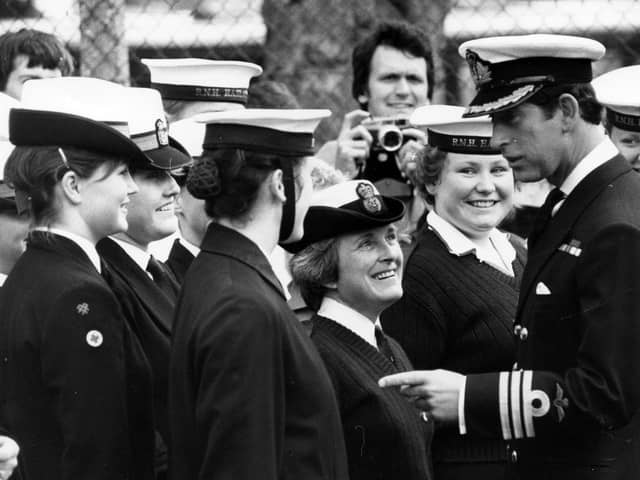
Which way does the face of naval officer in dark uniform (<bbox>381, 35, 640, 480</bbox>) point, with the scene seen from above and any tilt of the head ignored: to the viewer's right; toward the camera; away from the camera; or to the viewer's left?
to the viewer's left

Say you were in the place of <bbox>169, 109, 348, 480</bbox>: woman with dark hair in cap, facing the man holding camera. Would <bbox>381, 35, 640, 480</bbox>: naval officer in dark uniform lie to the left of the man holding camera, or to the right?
right

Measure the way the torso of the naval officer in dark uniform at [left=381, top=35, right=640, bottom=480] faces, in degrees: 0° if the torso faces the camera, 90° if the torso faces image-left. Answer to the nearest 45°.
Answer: approximately 90°

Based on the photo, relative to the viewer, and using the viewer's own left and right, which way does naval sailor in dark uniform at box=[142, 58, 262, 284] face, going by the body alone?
facing the viewer and to the right of the viewer

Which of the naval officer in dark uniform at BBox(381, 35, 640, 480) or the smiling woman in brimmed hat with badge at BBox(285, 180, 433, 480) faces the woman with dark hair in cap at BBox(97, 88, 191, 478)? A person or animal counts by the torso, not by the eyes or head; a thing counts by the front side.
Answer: the naval officer in dark uniform

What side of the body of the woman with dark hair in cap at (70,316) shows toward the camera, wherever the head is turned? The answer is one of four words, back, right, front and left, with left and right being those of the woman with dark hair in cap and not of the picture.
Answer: right

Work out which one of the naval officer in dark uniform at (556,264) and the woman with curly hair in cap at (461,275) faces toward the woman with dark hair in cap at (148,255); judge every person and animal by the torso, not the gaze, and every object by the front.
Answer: the naval officer in dark uniform

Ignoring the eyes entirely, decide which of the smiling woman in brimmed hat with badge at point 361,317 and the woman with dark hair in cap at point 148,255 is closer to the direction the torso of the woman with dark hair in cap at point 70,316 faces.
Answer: the smiling woman in brimmed hat with badge

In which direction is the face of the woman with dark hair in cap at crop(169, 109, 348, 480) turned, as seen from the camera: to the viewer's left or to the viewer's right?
to the viewer's right

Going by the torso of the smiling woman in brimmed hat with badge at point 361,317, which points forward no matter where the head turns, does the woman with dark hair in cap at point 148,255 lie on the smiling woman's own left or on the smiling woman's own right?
on the smiling woman's own right

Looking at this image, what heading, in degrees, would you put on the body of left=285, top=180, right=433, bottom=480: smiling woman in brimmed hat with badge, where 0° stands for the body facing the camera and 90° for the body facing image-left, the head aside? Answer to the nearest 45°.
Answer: approximately 315°

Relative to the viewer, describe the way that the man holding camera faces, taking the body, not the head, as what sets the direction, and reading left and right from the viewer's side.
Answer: facing the viewer

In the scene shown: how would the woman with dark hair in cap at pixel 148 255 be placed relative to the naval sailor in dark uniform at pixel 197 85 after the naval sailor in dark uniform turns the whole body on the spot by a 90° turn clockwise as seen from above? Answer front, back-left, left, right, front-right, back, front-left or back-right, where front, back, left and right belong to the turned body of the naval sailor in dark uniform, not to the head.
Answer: front-left

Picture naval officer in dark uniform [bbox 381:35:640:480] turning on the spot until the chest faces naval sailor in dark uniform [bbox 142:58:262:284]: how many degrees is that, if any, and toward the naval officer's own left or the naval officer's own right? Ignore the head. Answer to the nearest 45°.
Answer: approximately 45° to the naval officer's own right

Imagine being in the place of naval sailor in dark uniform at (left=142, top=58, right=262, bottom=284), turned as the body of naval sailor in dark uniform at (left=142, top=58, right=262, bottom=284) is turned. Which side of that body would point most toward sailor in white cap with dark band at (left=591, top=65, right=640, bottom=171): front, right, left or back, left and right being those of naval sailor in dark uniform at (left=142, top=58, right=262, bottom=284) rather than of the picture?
front
